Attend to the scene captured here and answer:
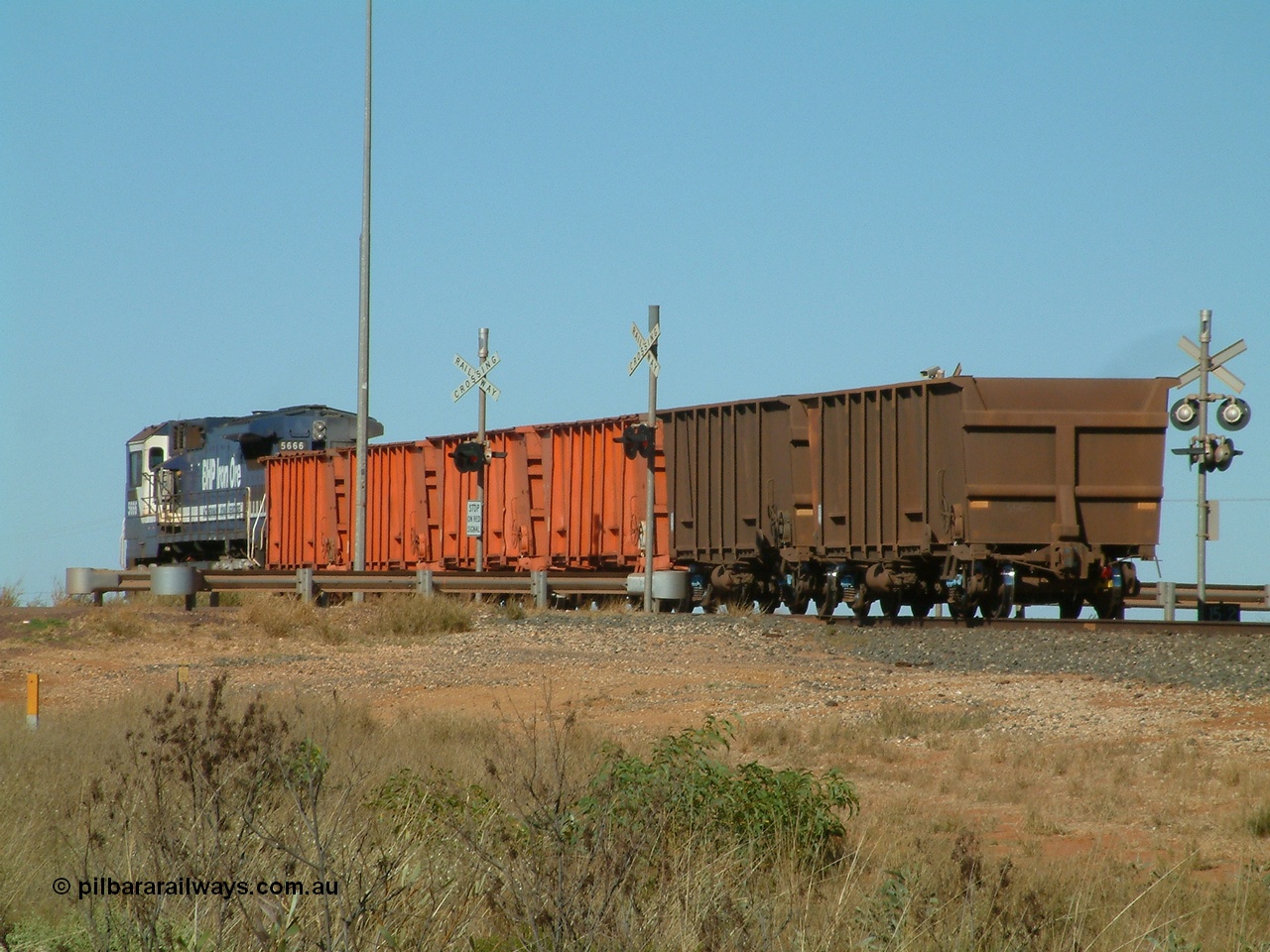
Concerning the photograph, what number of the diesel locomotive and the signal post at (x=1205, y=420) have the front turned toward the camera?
0

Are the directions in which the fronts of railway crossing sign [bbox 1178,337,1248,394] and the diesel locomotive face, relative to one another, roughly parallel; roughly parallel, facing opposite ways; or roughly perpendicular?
roughly perpendicular

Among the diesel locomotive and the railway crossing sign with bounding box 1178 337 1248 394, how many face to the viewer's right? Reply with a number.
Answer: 0

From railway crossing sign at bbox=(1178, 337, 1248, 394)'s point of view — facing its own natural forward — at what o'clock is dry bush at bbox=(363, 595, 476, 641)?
The dry bush is roughly at 8 o'clock from the railway crossing sign.

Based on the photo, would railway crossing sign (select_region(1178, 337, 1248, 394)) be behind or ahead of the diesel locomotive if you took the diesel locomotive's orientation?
behind

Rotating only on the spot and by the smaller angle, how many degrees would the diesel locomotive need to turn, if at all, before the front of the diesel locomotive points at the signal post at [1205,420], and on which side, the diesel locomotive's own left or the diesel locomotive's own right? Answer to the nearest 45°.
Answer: approximately 180°

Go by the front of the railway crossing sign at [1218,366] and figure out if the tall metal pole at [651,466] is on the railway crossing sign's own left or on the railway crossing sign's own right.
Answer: on the railway crossing sign's own left

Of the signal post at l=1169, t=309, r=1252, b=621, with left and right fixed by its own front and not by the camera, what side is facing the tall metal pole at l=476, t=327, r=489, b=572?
left

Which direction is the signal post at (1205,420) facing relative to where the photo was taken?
away from the camera

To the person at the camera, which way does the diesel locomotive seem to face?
facing away from the viewer and to the left of the viewer

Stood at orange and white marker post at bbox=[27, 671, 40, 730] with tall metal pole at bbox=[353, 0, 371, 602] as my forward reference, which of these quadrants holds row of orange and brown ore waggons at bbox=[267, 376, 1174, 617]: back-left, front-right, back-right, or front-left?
front-right
